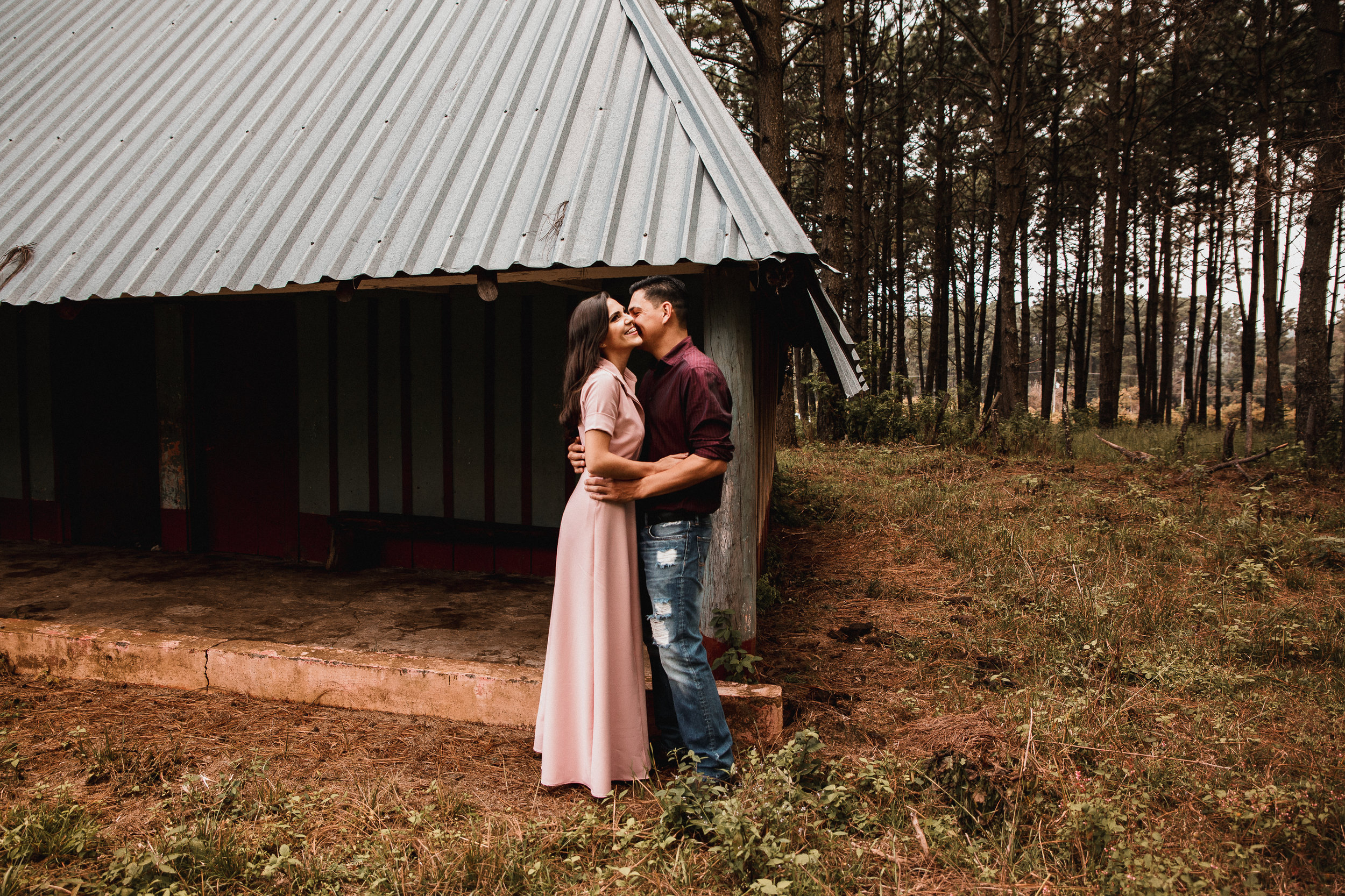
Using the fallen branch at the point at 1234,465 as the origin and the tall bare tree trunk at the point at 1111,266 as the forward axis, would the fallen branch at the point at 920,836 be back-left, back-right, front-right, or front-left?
back-left

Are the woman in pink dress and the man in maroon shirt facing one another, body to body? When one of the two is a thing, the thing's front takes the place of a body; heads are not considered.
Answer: yes

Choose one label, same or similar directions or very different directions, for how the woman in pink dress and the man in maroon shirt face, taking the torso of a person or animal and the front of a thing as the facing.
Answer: very different directions

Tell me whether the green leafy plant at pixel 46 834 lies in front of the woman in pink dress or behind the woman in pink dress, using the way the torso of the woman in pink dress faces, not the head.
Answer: behind

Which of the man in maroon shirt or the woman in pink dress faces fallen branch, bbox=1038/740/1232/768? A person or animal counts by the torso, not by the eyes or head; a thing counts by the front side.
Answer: the woman in pink dress

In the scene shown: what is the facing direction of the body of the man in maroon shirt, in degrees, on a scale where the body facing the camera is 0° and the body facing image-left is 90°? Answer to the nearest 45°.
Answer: approximately 90°

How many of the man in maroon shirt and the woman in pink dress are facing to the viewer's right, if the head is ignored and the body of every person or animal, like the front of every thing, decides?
1

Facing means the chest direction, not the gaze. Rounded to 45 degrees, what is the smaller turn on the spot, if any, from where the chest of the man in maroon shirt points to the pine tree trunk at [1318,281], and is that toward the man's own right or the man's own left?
approximately 135° to the man's own right

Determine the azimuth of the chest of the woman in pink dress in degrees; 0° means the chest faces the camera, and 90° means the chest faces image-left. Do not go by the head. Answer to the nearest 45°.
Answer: approximately 270°
